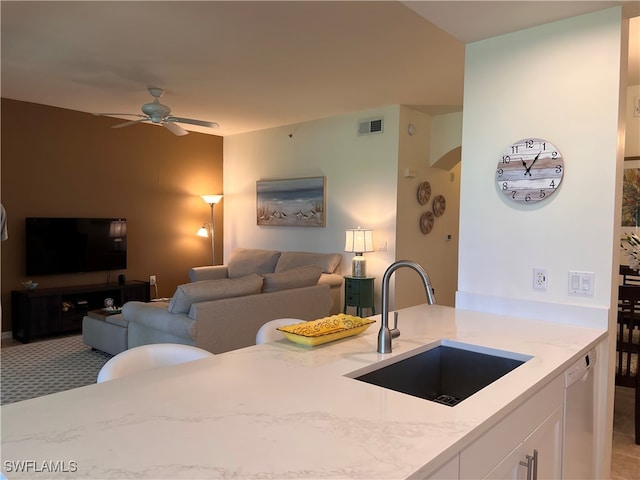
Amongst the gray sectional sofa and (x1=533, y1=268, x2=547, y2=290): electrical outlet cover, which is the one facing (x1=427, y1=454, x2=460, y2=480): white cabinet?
the electrical outlet cover

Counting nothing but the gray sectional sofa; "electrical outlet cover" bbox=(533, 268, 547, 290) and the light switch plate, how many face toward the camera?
2

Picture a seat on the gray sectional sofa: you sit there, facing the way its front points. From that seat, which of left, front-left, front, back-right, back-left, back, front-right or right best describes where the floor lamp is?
front-right

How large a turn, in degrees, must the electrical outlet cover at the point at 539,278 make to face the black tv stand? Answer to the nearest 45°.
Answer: approximately 90° to its right

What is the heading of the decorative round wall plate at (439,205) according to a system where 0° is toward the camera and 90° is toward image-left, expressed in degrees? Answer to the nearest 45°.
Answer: approximately 315°

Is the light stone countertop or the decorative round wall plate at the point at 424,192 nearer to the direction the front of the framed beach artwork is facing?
the light stone countertop

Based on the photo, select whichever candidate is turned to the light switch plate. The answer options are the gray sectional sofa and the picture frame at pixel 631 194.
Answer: the picture frame

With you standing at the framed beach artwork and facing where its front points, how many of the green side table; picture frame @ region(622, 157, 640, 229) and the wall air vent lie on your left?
3

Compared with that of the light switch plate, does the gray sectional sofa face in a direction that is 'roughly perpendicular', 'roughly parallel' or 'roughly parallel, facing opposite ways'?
roughly perpendicular

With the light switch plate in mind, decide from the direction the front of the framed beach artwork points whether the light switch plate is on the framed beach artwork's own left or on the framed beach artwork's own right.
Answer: on the framed beach artwork's own left

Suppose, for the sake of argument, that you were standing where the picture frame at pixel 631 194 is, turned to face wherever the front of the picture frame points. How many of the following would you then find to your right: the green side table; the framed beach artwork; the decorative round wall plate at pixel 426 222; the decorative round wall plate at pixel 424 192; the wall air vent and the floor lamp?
6

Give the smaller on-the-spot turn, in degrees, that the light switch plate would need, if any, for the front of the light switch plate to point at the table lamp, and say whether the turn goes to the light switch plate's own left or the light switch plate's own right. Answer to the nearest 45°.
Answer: approximately 135° to the light switch plate's own right

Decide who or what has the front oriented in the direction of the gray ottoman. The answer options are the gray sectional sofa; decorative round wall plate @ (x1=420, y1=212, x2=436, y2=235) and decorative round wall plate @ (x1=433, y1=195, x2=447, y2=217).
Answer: the gray sectional sofa

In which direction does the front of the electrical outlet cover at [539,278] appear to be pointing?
toward the camera

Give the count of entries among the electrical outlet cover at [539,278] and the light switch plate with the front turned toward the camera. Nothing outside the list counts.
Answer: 2

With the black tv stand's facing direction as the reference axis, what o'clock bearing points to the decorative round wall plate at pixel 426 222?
The decorative round wall plate is roughly at 11 o'clock from the black tv stand.
